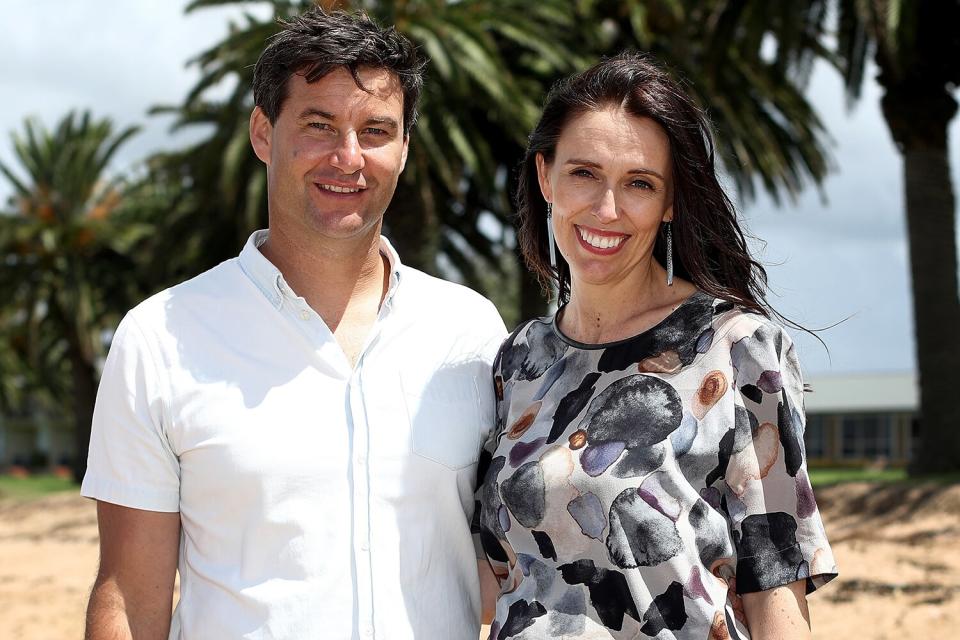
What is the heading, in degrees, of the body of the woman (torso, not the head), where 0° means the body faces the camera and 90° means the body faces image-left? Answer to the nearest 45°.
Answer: approximately 45°

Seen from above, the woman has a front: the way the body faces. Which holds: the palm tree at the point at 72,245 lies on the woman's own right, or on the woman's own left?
on the woman's own right

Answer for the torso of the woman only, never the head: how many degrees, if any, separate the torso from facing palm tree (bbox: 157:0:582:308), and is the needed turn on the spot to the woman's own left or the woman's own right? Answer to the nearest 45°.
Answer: approximately 135° to the woman's own right

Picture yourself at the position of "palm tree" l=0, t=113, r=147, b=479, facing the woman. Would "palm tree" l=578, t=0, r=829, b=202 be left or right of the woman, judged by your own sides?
left
